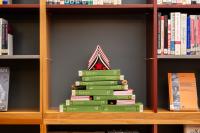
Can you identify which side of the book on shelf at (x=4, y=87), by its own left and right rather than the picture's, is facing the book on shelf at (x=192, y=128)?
left

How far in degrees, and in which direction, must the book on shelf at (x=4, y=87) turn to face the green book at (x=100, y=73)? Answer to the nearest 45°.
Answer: approximately 90° to its left

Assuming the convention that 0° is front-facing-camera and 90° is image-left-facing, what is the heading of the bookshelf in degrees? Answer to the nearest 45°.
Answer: approximately 0°

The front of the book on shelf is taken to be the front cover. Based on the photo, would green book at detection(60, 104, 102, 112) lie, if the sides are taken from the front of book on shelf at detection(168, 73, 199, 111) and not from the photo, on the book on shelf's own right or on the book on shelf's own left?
on the book on shelf's own right

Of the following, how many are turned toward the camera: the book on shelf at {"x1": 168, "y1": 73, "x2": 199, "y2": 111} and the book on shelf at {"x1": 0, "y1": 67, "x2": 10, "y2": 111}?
2

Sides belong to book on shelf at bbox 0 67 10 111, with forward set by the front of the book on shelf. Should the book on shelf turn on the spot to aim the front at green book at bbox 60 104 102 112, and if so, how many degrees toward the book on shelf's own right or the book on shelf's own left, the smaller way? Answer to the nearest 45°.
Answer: approximately 45° to the book on shelf's own left
